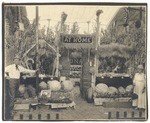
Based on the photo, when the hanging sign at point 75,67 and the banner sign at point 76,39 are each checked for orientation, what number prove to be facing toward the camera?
2

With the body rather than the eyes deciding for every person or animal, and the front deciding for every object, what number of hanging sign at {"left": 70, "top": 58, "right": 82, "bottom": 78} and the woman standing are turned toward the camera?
2

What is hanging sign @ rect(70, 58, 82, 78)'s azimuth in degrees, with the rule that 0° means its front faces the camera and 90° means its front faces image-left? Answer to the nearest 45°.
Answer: approximately 0°

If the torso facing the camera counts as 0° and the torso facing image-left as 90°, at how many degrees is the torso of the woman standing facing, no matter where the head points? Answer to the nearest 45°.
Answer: approximately 0°
